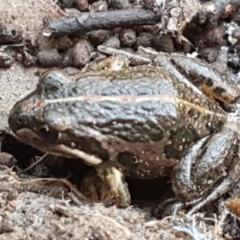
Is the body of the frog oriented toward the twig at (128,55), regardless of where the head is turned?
no

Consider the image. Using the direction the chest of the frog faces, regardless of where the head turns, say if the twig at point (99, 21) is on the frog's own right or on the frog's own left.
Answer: on the frog's own right

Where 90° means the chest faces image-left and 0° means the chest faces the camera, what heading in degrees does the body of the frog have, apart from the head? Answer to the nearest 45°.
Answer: approximately 90°
